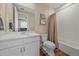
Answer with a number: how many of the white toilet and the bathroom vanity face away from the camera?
0

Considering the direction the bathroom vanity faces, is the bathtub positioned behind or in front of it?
in front

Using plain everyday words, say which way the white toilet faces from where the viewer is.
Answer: facing the viewer and to the right of the viewer
